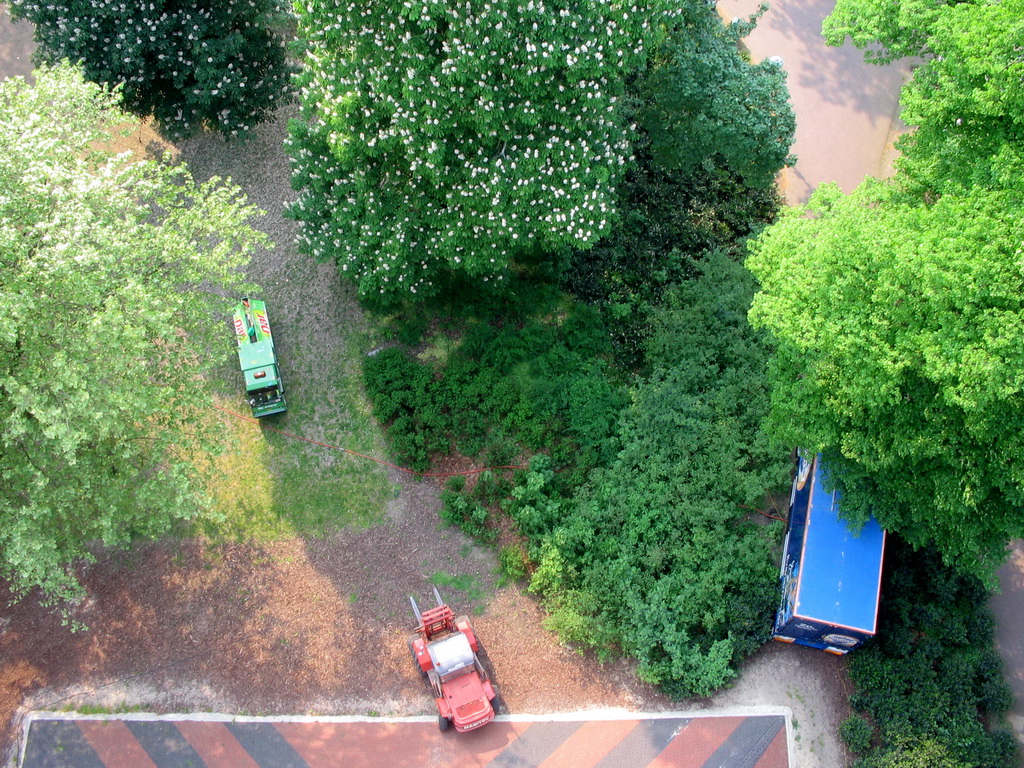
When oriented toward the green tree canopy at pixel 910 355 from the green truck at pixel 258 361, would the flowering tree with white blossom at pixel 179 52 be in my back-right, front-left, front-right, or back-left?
back-left

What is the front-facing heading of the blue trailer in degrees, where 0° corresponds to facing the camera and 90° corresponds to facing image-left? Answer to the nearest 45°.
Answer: approximately 180°

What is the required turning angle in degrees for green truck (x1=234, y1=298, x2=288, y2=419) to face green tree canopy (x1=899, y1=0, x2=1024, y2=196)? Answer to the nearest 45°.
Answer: approximately 45° to its left

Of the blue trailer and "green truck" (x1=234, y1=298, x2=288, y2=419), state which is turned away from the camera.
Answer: the blue trailer
